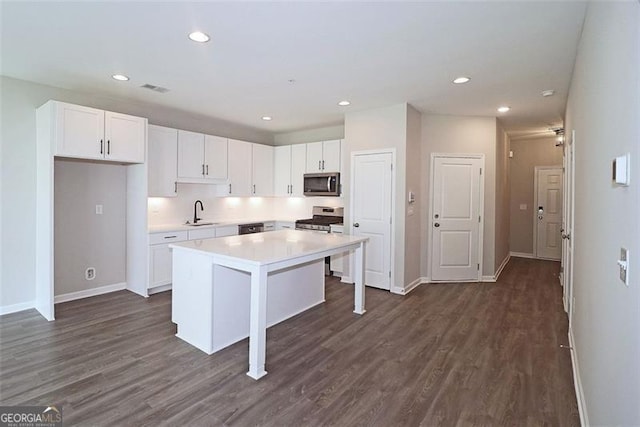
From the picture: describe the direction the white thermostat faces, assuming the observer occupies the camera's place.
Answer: facing to the left of the viewer

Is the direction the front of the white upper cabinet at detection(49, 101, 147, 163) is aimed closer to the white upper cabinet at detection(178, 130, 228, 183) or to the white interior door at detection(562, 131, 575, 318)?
the white interior door

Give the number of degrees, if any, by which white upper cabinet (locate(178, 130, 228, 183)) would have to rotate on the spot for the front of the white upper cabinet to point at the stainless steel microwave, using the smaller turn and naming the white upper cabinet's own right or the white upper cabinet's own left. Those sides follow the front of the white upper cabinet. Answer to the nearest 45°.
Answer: approximately 45° to the white upper cabinet's own left

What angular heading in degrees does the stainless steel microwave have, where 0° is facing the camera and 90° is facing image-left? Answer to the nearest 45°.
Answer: approximately 45°

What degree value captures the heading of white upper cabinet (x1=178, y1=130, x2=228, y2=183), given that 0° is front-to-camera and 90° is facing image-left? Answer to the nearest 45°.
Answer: approximately 315°

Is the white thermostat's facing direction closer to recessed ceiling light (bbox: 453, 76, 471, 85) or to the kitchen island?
the kitchen island

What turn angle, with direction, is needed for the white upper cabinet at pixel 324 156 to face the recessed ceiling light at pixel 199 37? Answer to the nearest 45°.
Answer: approximately 45° to its left
